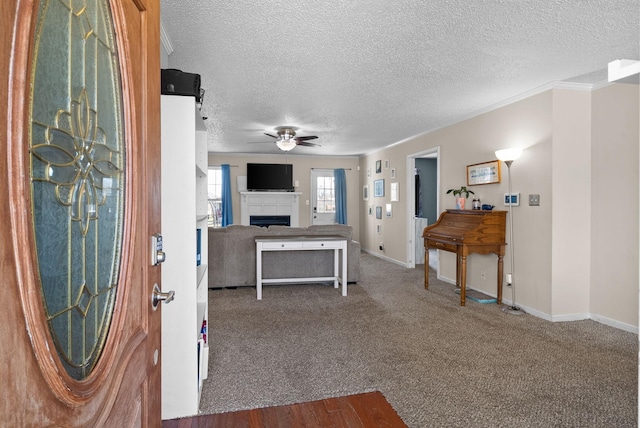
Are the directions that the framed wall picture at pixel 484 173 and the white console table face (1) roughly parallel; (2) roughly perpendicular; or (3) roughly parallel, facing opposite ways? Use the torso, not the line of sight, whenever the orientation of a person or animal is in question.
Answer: roughly perpendicular

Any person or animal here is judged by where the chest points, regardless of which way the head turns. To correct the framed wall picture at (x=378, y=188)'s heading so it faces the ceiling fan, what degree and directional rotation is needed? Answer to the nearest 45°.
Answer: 0° — it already faces it

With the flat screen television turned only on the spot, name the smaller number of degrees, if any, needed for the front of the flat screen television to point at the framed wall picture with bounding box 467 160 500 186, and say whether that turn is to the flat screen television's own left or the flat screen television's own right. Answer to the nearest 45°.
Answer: approximately 45° to the flat screen television's own left

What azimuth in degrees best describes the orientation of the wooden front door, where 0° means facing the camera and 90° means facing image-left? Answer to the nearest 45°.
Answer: approximately 315°

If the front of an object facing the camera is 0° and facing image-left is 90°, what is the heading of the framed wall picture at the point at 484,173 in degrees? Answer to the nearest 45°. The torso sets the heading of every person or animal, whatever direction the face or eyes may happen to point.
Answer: approximately 45°

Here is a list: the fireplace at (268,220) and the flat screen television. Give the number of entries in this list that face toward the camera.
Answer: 2

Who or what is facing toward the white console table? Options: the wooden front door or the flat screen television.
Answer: the flat screen television

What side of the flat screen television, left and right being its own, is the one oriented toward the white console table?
front

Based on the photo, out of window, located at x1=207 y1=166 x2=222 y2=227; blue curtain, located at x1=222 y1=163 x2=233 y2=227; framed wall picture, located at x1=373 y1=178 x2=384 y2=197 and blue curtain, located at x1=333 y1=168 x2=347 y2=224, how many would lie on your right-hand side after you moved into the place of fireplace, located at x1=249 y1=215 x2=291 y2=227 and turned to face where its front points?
2

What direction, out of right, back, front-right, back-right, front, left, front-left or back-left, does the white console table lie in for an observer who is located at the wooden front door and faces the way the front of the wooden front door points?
left

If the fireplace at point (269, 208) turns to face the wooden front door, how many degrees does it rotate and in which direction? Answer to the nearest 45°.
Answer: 0° — it already faces it

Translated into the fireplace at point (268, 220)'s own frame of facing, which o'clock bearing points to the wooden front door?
The wooden front door is roughly at 12 o'clock from the fireplace.

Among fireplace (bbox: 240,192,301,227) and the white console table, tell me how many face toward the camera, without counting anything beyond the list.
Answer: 2

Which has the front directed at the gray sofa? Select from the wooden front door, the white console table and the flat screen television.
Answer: the flat screen television

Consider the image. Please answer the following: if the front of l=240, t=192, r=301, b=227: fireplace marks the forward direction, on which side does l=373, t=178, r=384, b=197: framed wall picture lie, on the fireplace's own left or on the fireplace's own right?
on the fireplace's own left
